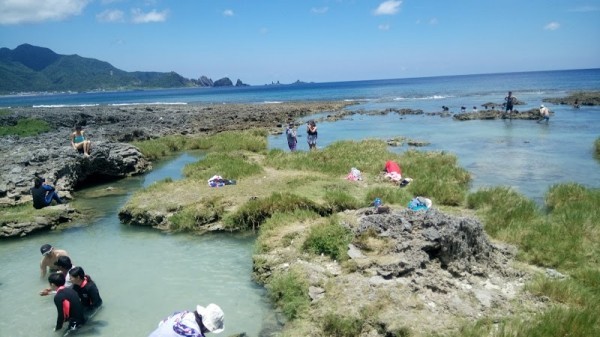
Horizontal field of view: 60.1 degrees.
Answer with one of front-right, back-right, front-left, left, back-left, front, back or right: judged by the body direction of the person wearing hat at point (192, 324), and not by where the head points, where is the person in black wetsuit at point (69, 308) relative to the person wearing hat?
back-left

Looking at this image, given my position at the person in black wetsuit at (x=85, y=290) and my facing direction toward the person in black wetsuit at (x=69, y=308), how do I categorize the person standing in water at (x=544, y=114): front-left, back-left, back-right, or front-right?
back-left

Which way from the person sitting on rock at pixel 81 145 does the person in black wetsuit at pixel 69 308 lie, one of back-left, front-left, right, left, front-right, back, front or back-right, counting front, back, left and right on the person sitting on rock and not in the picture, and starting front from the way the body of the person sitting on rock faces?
front-right

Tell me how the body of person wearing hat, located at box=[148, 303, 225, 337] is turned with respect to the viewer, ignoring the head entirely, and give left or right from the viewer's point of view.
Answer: facing to the right of the viewer

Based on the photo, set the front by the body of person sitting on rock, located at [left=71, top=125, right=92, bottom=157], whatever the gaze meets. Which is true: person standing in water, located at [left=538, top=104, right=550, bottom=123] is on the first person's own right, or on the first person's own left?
on the first person's own left

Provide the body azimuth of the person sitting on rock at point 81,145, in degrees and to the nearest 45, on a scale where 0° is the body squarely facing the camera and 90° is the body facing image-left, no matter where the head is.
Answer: approximately 315°

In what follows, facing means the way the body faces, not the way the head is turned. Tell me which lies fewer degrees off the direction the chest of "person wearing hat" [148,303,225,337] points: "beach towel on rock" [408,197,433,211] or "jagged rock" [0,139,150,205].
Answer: the beach towel on rock

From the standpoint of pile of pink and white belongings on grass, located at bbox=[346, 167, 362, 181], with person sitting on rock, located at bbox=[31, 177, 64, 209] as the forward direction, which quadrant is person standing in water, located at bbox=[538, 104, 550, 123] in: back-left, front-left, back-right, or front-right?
back-right

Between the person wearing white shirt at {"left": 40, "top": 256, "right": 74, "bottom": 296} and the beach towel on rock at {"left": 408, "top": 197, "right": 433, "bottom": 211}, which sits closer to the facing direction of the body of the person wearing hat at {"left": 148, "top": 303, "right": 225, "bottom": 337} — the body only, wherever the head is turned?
the beach towel on rock

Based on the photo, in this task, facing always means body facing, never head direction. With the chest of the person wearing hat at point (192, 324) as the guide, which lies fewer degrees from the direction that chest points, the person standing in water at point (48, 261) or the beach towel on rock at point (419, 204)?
the beach towel on rock

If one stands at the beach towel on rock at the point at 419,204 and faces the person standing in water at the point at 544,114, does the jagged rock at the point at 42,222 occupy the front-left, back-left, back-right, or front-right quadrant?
back-left

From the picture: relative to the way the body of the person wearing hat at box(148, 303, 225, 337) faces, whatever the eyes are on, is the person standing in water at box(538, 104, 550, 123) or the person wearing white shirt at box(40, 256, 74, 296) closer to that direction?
the person standing in water
